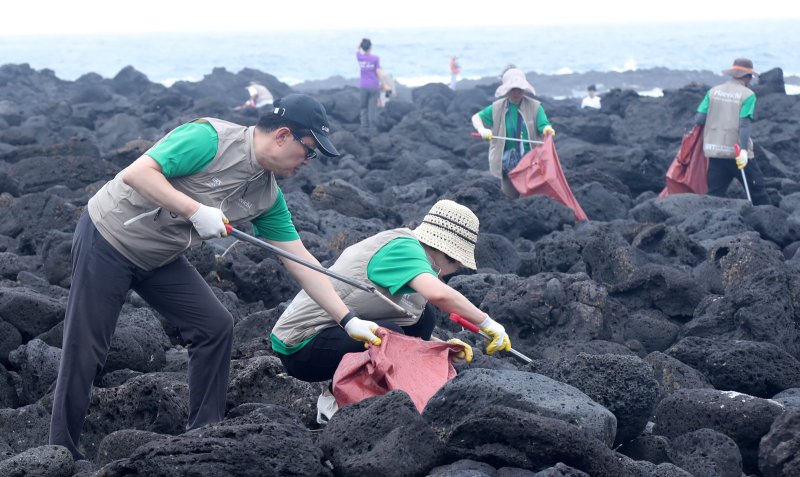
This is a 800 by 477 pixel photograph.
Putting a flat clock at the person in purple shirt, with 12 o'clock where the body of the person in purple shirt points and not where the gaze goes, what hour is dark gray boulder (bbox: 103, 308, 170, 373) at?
The dark gray boulder is roughly at 6 o'clock from the person in purple shirt.

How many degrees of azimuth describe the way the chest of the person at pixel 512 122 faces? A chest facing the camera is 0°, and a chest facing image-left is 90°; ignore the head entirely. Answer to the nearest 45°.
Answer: approximately 0°

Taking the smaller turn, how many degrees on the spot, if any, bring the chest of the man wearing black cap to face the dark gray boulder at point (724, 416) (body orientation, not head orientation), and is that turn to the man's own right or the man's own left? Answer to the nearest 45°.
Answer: approximately 45° to the man's own left

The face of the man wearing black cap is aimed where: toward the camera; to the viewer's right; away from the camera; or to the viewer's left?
to the viewer's right

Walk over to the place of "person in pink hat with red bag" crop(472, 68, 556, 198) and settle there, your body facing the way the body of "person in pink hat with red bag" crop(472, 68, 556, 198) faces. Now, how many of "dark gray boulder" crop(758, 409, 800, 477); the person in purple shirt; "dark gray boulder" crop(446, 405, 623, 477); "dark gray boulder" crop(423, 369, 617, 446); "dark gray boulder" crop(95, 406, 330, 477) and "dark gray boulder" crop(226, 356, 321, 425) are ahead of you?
5

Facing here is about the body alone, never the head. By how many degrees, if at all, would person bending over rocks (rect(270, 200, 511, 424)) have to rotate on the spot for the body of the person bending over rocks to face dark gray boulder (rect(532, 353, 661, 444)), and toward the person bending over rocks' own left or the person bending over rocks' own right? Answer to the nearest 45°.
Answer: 0° — they already face it

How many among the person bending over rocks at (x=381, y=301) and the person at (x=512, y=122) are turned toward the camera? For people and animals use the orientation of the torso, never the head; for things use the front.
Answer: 1

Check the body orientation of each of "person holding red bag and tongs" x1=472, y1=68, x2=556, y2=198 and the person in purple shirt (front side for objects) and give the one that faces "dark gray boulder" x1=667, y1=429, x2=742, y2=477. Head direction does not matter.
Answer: the person holding red bag and tongs

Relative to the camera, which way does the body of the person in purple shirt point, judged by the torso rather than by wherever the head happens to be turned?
away from the camera

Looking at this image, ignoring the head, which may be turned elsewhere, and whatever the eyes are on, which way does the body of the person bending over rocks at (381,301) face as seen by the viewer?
to the viewer's right

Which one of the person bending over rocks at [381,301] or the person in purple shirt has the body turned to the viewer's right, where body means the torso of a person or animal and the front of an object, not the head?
the person bending over rocks

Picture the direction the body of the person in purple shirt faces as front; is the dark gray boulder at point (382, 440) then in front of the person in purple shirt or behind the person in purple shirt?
behind

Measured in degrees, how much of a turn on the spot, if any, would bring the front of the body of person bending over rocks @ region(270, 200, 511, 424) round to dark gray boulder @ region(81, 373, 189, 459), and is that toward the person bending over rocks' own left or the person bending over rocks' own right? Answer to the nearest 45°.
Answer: approximately 180°
